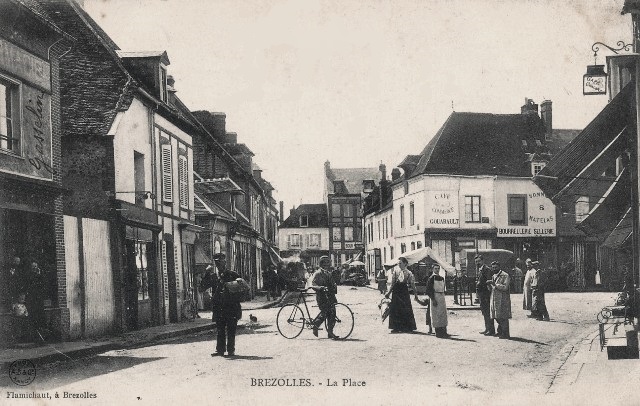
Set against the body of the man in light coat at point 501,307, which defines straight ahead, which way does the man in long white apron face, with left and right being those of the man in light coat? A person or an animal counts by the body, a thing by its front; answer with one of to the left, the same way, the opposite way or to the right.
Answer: to the left

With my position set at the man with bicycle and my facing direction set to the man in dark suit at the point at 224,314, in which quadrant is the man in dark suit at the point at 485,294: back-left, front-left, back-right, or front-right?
back-left

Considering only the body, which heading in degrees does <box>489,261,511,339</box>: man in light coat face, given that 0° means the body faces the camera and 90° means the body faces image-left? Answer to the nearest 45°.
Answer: approximately 45°

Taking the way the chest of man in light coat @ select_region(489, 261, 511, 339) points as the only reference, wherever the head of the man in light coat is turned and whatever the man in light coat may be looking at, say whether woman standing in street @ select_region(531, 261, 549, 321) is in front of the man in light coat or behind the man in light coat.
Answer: behind

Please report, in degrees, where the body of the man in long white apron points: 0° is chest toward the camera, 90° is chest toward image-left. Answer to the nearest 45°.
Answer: approximately 315°
